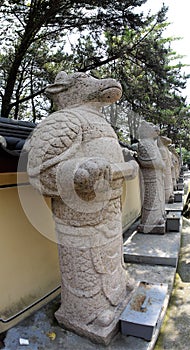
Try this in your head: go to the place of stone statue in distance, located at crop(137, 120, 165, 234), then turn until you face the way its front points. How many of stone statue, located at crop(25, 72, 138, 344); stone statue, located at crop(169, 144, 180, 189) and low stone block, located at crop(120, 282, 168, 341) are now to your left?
1

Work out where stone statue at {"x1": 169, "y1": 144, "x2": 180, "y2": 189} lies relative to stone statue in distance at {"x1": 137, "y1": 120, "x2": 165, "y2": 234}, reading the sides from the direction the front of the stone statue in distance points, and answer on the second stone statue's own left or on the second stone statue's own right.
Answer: on the second stone statue's own left

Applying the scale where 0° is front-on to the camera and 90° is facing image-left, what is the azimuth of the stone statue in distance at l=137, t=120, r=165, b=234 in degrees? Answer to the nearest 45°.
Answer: approximately 270°

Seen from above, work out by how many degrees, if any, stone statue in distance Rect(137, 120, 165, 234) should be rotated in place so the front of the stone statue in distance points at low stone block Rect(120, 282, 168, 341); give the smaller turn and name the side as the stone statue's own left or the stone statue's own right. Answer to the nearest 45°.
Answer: approximately 90° to the stone statue's own right

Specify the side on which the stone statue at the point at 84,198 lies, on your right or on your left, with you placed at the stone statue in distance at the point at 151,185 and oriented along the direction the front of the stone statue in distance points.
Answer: on your right
